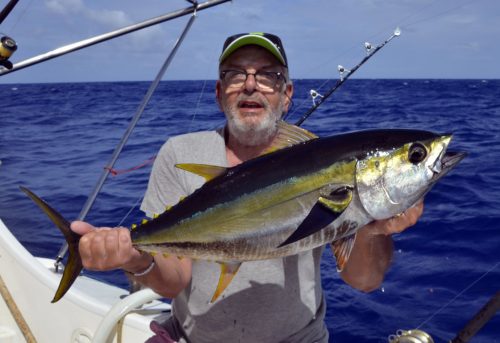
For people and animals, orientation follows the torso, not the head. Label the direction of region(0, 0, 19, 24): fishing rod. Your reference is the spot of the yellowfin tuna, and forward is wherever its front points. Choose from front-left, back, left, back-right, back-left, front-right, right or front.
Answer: back-left

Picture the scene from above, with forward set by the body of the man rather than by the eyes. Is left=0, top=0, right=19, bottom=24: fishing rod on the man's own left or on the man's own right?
on the man's own right

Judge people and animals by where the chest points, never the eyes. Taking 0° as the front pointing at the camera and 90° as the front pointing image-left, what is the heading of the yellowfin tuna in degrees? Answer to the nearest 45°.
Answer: approximately 270°
